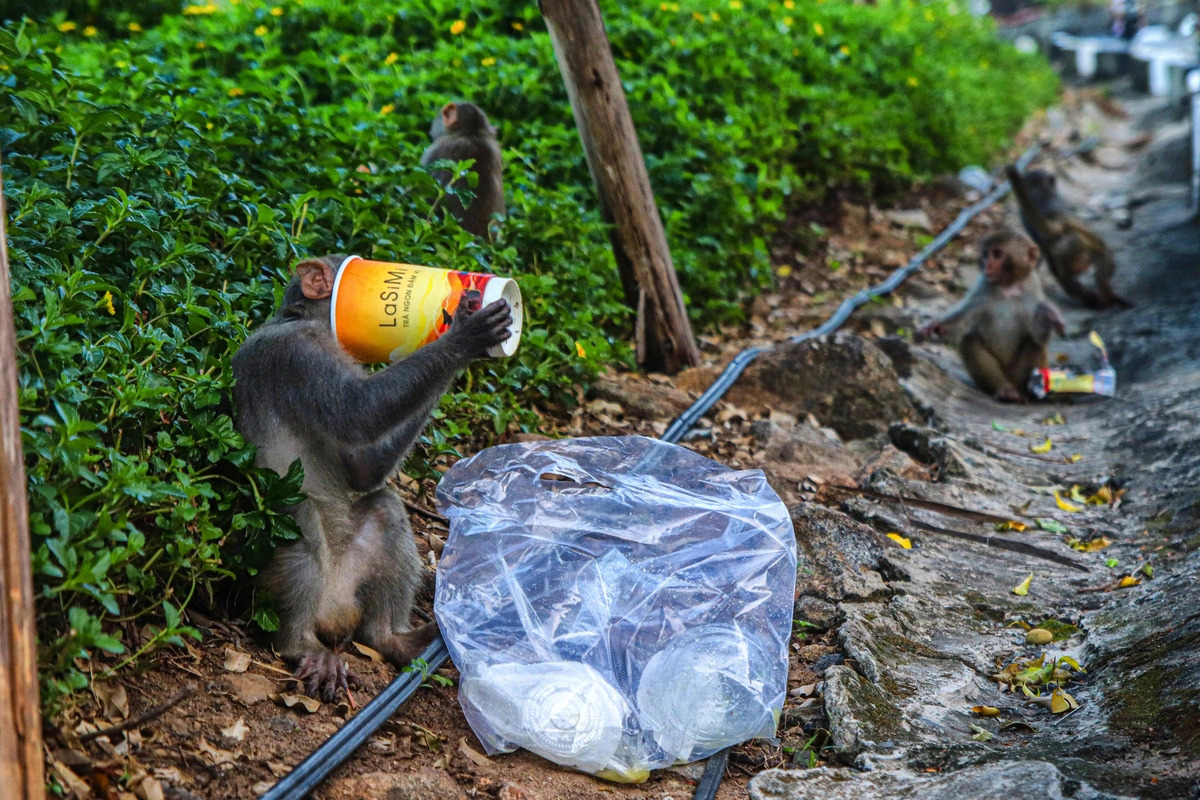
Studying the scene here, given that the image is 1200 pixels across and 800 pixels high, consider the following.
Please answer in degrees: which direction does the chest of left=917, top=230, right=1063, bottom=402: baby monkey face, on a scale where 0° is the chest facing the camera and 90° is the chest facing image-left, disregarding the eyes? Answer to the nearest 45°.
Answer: approximately 0°

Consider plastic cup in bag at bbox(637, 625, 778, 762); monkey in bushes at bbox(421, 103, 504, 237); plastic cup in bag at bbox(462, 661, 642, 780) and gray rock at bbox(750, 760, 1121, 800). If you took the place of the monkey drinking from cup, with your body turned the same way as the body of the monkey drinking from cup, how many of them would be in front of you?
3

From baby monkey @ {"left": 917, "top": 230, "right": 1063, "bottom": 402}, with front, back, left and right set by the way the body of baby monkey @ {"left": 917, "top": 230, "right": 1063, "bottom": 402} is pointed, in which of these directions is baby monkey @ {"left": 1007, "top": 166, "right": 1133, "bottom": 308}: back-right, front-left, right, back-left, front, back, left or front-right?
back

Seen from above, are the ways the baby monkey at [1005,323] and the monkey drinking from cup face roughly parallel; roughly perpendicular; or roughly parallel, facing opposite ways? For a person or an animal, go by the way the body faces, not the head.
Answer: roughly perpendicular

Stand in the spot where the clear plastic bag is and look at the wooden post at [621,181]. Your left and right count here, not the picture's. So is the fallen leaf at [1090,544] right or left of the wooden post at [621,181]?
right
